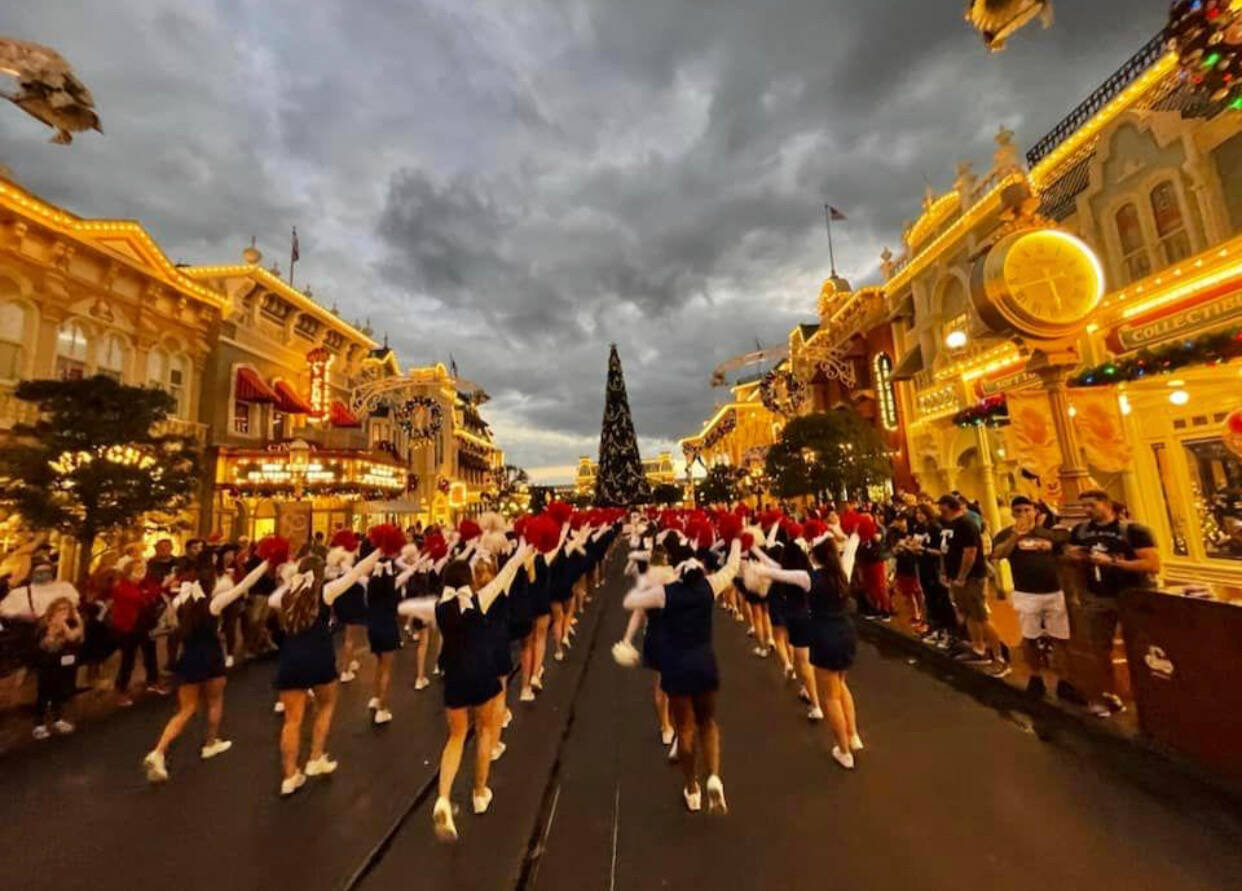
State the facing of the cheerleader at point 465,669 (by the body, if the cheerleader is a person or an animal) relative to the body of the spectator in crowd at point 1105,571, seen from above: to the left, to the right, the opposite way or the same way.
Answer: to the right

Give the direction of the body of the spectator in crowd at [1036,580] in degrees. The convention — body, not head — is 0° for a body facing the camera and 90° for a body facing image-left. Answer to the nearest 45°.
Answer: approximately 0°

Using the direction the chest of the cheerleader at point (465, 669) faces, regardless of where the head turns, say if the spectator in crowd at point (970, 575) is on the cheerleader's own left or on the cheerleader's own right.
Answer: on the cheerleader's own right

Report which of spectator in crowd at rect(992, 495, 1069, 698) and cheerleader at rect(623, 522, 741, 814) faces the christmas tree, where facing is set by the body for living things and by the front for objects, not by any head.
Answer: the cheerleader

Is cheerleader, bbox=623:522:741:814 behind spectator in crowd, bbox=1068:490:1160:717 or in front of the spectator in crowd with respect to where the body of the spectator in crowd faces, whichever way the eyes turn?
in front

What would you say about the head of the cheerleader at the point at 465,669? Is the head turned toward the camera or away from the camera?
away from the camera

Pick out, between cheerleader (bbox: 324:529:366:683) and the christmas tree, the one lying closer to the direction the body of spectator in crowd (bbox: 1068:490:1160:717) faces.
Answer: the cheerleader

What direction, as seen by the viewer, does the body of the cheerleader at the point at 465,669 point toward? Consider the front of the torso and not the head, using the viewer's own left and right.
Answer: facing away from the viewer

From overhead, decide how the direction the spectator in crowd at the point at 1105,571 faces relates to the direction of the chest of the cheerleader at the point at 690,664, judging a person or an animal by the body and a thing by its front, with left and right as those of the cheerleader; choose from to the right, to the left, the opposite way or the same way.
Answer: to the left

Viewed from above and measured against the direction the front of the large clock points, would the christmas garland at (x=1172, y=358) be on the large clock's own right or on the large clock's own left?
on the large clock's own left

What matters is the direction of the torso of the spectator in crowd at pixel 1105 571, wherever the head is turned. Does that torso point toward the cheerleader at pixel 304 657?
yes

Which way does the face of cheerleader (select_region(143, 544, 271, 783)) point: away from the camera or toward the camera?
away from the camera

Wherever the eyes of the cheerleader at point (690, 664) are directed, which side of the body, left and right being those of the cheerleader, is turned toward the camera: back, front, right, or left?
back

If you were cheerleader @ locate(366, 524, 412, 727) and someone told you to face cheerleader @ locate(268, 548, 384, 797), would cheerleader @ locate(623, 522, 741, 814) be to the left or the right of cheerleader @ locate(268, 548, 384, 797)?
left

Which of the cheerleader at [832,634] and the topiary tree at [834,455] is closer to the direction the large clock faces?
the cheerleader
